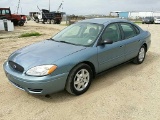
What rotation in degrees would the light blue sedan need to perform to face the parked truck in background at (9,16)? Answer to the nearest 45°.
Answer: approximately 135° to its right

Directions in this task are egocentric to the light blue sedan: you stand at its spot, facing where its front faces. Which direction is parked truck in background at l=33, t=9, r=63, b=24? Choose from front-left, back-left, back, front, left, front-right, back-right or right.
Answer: back-right

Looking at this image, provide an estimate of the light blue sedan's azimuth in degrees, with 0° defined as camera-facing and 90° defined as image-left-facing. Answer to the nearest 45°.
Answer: approximately 45°
